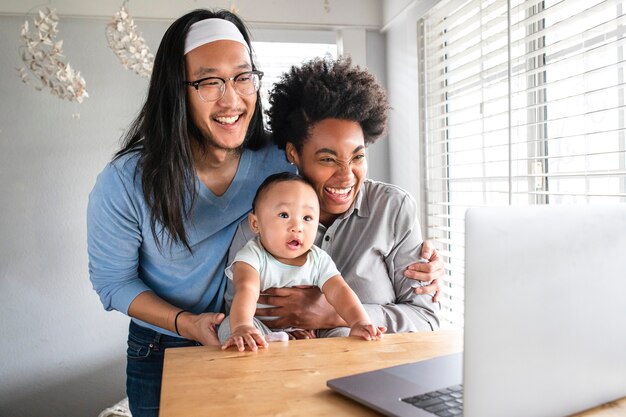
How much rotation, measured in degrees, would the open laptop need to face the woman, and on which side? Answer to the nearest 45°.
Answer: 0° — it already faces them

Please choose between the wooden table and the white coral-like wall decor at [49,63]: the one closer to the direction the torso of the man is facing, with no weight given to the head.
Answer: the wooden table

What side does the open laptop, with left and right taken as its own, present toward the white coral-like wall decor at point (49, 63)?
front

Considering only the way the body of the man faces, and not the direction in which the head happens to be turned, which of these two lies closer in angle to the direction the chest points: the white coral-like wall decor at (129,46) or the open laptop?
the open laptop

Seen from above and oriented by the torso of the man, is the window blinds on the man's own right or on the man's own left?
on the man's own left

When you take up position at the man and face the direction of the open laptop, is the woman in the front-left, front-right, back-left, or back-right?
front-left

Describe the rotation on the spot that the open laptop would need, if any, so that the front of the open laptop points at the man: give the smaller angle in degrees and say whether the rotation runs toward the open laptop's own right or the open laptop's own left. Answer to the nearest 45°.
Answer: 0° — it already faces them

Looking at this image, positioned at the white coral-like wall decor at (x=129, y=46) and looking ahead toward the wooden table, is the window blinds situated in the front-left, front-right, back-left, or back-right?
front-left

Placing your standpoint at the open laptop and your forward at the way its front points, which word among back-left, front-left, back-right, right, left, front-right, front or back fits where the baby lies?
front

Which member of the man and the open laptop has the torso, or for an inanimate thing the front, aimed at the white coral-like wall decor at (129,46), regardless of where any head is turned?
the open laptop

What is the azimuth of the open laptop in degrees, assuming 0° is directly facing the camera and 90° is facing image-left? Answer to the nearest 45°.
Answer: approximately 135°

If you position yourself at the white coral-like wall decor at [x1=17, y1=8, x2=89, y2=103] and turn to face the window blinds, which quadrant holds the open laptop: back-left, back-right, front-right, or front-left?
front-right

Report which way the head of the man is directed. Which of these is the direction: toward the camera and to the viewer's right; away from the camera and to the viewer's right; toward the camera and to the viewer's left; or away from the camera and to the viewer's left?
toward the camera and to the viewer's right

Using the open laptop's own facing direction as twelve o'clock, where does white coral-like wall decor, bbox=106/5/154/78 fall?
The white coral-like wall decor is roughly at 12 o'clock from the open laptop.
